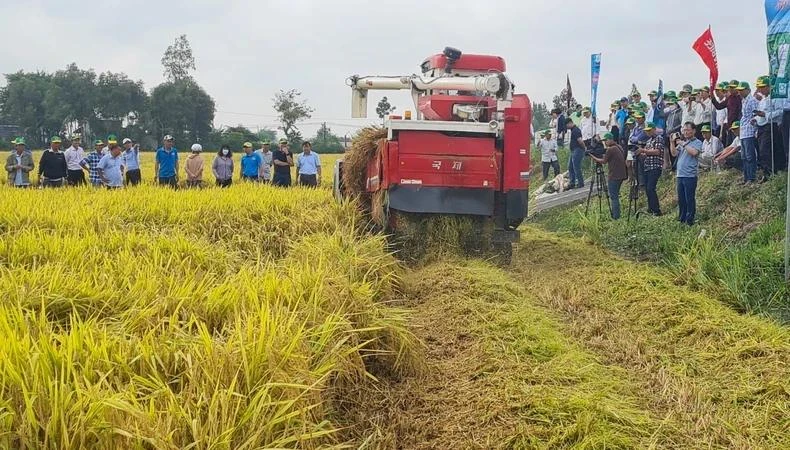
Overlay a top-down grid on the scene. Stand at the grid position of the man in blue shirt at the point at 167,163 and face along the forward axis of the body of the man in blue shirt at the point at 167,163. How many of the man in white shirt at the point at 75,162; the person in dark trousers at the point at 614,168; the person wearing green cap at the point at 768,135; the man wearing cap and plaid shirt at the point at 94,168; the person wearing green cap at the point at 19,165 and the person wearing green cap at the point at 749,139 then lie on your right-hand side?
3

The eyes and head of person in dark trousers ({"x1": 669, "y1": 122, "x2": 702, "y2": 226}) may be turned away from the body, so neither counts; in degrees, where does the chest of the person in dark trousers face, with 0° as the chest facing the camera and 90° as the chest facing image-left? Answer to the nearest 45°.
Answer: approximately 45°

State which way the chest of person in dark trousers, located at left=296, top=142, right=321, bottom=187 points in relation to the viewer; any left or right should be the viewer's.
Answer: facing the viewer

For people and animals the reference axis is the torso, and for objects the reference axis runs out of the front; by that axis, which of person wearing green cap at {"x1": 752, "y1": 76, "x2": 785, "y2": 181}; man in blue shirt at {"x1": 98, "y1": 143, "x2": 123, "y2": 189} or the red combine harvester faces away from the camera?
the red combine harvester

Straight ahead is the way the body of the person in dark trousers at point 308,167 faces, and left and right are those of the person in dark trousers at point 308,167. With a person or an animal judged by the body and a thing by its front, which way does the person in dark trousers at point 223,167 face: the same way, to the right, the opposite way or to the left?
the same way

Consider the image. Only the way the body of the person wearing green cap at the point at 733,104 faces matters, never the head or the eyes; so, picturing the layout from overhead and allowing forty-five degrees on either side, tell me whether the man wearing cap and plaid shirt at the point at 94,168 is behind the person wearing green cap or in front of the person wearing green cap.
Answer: in front

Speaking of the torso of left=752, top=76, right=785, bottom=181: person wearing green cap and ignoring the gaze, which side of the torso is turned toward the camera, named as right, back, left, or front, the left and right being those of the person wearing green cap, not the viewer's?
left

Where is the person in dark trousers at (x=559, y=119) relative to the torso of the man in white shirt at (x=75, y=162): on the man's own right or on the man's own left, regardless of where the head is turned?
on the man's own left

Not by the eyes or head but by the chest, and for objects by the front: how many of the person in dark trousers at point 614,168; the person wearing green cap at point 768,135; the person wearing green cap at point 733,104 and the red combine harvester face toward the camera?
0

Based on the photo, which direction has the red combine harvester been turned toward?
away from the camera

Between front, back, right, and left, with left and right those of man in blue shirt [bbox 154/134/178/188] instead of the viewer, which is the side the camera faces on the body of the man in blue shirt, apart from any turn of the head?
front

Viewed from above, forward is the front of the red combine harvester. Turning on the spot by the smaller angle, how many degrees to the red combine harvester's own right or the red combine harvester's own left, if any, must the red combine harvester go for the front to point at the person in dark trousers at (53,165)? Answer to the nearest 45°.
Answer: approximately 45° to the red combine harvester's own left

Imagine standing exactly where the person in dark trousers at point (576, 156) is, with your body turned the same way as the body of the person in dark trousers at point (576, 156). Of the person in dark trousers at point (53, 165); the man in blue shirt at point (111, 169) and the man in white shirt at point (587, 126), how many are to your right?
1

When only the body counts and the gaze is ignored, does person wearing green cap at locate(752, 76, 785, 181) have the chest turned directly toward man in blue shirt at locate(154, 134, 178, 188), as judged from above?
yes

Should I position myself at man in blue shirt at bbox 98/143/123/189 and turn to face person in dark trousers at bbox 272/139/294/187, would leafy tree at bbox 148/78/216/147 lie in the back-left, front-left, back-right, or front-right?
back-left

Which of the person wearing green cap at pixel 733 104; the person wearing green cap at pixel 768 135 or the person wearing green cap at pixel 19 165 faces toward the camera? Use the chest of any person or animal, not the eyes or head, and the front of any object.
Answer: the person wearing green cap at pixel 19 165

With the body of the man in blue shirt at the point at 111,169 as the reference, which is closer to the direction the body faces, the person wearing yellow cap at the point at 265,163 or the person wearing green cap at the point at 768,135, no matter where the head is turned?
the person wearing green cap

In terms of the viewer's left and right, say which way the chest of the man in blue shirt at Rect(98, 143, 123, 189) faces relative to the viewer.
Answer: facing the viewer and to the right of the viewer

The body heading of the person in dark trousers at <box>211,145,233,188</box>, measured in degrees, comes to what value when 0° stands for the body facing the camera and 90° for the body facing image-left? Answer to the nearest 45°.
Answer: approximately 0°
